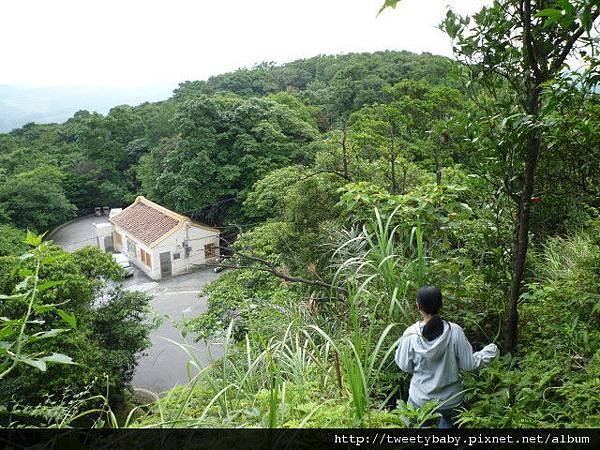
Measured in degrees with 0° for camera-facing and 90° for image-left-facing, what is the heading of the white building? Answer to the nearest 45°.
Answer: approximately 45°

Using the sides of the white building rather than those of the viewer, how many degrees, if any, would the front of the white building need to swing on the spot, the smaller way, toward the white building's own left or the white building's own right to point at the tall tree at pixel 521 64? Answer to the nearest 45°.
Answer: approximately 45° to the white building's own left
